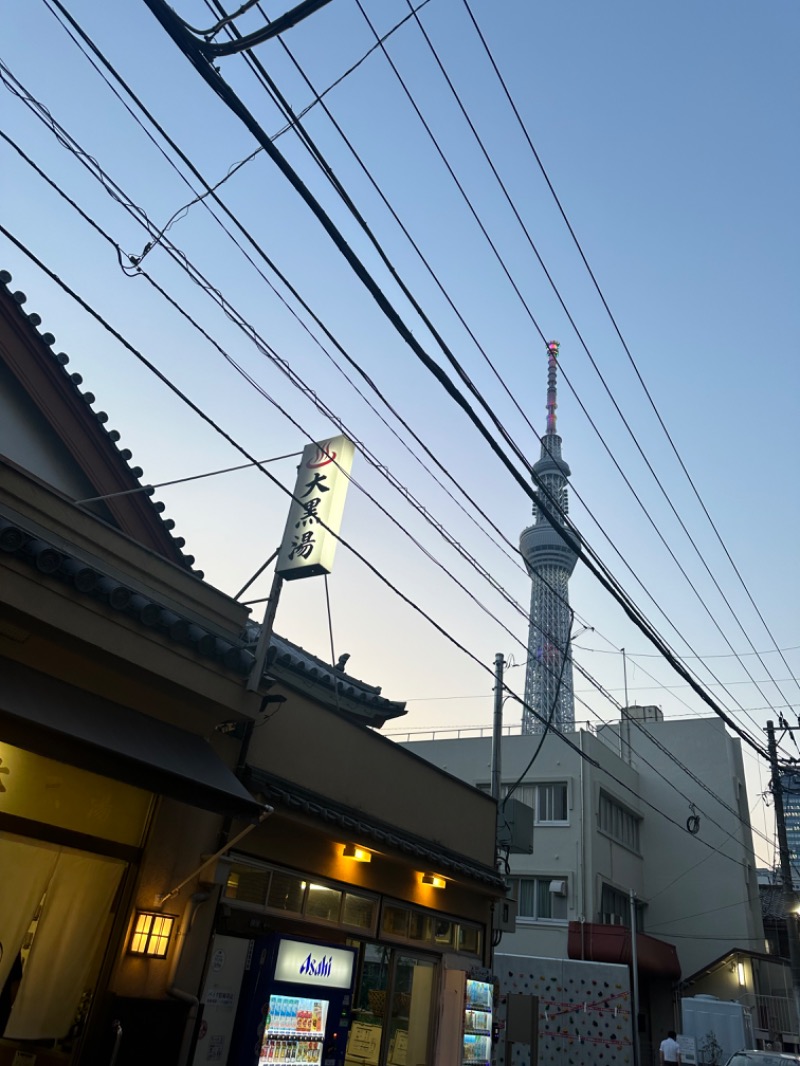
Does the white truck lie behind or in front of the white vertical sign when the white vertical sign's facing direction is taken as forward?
behind

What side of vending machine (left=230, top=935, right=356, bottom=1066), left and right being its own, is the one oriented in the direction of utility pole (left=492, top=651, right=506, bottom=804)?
left

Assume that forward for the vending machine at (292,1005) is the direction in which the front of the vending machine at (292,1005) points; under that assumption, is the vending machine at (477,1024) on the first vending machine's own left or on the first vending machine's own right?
on the first vending machine's own left

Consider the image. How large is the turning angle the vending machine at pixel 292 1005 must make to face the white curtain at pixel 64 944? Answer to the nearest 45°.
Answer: approximately 90° to its right

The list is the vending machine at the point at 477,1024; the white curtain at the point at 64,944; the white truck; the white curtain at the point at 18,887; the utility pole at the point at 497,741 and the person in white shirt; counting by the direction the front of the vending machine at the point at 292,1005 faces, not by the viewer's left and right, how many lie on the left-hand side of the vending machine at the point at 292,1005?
4

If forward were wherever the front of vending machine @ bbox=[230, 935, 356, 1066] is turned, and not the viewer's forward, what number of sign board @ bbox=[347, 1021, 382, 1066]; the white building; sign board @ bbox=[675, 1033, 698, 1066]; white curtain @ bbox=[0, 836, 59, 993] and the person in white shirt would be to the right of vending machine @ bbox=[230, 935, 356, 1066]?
1

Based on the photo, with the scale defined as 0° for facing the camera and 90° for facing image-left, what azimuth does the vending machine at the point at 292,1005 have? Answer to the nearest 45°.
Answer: approximately 315°

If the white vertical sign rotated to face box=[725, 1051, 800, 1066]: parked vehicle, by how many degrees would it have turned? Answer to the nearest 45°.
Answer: approximately 180°

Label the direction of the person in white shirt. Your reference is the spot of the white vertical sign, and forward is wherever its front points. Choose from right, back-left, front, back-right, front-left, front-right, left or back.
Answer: back

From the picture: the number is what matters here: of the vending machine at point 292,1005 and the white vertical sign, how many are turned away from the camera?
0

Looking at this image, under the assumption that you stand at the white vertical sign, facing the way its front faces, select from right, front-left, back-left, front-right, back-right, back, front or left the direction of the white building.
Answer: back

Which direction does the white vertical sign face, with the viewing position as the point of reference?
facing the viewer and to the left of the viewer

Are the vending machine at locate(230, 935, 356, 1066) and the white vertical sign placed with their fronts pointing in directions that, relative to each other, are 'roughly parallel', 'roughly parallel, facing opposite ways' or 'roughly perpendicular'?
roughly perpendicular

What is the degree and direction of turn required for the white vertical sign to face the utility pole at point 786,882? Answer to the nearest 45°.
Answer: approximately 180°

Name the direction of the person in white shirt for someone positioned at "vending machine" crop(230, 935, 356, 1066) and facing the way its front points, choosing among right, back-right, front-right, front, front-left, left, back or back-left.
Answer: left

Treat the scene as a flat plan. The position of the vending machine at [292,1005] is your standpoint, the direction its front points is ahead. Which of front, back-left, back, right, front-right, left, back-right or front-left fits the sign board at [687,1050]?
left

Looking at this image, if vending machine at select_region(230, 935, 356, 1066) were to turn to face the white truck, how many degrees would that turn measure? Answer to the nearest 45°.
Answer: approximately 90° to its left
